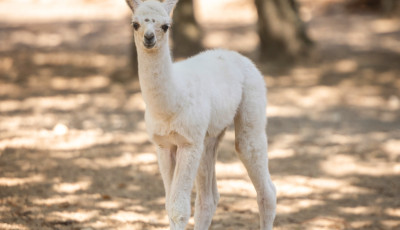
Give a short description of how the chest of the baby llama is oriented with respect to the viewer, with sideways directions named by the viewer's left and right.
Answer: facing the viewer and to the left of the viewer

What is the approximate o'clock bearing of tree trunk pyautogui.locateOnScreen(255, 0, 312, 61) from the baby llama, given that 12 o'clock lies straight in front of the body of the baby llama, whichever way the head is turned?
The tree trunk is roughly at 5 o'clock from the baby llama.

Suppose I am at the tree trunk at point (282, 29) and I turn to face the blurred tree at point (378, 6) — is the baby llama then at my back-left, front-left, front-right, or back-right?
back-right

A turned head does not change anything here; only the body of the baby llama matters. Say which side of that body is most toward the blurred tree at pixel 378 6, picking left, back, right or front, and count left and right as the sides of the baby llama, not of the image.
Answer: back

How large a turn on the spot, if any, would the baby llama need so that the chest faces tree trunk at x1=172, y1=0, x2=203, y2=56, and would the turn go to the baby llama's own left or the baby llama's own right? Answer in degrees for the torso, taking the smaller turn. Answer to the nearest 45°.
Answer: approximately 135° to the baby llama's own right

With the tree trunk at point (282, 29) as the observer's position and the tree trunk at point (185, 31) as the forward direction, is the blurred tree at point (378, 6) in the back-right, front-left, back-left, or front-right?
back-right
